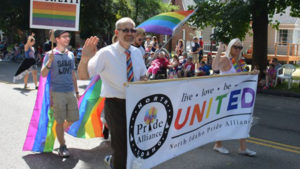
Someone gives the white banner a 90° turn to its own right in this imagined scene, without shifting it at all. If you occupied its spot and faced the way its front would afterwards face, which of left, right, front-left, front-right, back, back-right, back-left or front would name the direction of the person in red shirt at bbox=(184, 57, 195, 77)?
back-right

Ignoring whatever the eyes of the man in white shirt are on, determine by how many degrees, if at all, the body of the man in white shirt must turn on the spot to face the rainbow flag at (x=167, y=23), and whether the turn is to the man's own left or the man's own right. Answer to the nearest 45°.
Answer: approximately 135° to the man's own left

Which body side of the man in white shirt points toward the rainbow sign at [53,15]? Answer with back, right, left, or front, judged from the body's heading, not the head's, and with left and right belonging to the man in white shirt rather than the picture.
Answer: back

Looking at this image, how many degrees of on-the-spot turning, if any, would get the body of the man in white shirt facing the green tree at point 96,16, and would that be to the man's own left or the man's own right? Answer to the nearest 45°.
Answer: approximately 135° to the man's own left

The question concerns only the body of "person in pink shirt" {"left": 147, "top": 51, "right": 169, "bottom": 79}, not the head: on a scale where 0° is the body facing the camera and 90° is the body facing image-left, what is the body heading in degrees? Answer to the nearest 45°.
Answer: approximately 45°

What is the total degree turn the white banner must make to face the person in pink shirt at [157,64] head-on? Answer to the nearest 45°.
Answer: approximately 135° to its left
